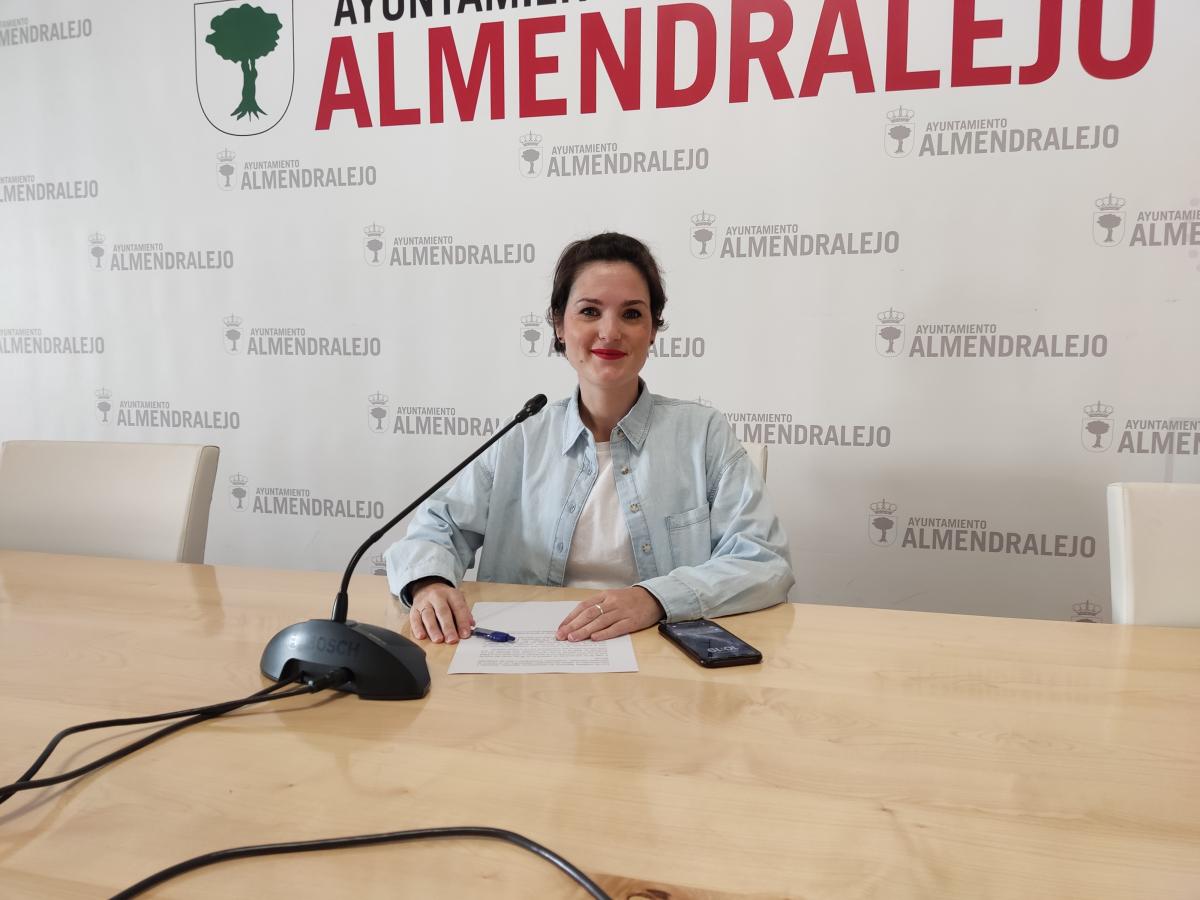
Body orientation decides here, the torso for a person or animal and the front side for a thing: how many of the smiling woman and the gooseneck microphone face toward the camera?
1

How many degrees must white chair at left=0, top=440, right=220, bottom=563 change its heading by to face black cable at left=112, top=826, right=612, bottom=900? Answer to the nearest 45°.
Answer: approximately 45° to its left

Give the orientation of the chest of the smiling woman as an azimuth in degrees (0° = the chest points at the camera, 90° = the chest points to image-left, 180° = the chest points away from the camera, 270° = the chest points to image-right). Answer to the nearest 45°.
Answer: approximately 0°

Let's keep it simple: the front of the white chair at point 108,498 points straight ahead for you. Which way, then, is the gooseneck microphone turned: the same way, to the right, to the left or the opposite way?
the opposite way

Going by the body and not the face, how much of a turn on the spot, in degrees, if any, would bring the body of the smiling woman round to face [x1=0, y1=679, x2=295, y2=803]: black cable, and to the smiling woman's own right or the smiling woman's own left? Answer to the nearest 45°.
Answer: approximately 45° to the smiling woman's own right

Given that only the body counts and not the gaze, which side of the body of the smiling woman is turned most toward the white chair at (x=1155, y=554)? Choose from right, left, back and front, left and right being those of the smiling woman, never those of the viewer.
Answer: left
